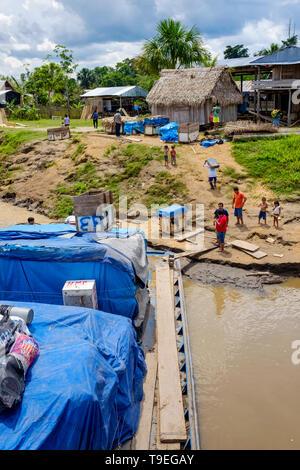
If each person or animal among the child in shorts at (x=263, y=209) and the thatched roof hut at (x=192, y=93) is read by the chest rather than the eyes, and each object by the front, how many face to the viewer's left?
0

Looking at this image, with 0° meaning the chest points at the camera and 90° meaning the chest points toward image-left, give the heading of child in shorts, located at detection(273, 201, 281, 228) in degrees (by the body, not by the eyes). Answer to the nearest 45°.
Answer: approximately 45°

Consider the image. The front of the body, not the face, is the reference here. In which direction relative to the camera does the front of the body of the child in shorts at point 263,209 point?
toward the camera

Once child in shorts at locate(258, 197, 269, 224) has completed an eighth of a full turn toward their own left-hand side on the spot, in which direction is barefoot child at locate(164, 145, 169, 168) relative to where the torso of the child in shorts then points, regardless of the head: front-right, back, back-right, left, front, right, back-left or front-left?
back

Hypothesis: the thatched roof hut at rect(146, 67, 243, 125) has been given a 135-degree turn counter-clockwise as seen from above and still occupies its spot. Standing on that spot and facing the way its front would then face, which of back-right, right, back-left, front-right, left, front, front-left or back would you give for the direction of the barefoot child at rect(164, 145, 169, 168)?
back

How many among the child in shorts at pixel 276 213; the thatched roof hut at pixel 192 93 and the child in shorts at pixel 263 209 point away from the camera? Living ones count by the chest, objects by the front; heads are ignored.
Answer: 0

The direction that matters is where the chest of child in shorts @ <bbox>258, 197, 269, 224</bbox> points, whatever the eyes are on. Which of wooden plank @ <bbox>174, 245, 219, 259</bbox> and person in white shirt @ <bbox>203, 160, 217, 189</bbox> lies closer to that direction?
the wooden plank

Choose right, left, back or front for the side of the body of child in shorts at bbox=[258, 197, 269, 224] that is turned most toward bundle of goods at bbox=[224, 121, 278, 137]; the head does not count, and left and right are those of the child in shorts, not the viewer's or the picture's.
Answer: back

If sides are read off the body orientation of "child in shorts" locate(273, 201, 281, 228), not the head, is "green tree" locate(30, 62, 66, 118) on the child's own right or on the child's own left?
on the child's own right

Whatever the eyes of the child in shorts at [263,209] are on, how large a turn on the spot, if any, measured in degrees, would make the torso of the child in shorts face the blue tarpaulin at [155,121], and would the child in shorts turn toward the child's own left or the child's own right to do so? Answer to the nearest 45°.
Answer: approximately 135° to the child's own right

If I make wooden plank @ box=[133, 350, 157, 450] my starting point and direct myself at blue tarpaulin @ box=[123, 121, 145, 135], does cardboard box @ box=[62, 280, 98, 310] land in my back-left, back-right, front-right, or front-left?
front-left

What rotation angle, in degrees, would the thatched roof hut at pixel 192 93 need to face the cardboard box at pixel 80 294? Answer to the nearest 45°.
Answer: approximately 45° to its right
